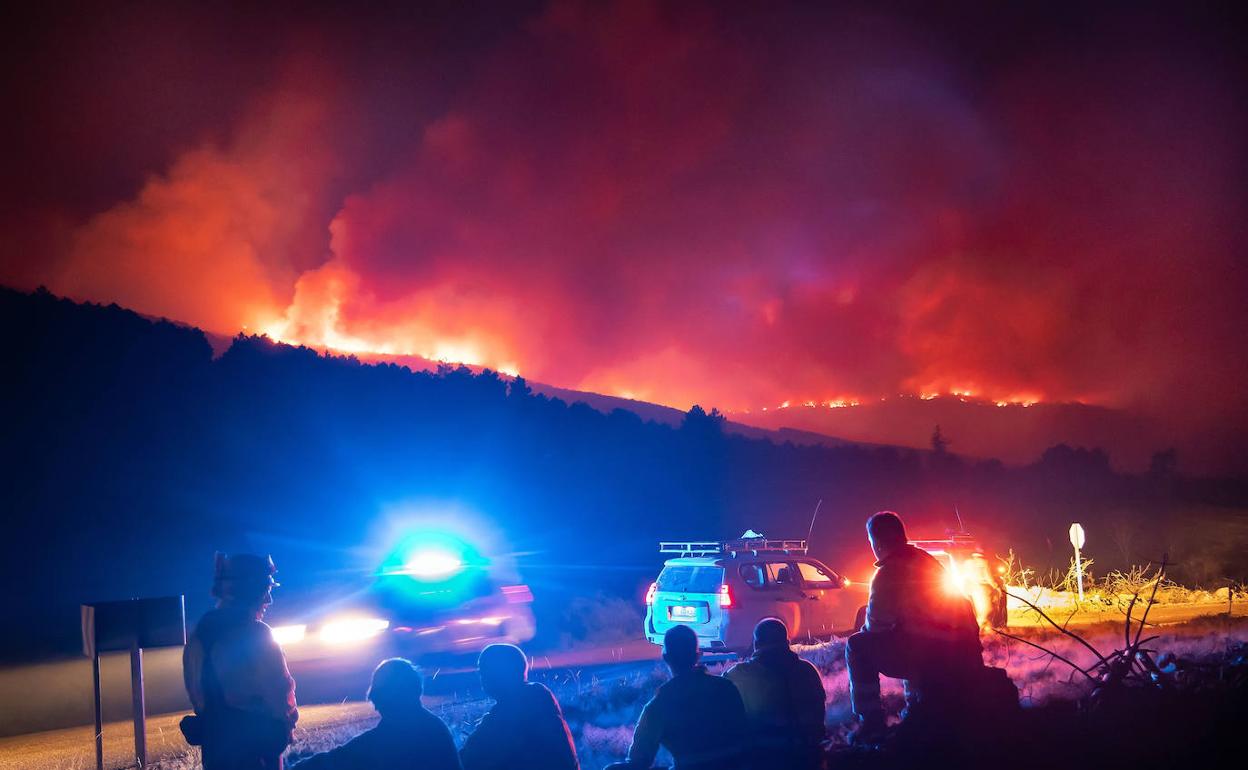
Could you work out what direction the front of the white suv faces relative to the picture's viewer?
facing away from the viewer and to the right of the viewer

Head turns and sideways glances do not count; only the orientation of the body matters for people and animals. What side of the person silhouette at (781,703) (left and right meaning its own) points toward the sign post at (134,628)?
left

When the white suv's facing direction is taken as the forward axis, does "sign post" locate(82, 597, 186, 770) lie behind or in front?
behind

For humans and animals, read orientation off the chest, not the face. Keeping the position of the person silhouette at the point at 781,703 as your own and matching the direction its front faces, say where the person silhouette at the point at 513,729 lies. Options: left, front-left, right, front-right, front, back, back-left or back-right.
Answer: back-left

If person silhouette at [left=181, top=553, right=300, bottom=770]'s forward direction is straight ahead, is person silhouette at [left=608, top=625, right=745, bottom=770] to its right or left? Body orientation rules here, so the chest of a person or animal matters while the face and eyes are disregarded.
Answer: on its right

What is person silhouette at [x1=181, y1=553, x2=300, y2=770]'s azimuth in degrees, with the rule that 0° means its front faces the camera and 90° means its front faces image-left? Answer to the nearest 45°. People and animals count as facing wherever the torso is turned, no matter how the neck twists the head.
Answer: approximately 225°

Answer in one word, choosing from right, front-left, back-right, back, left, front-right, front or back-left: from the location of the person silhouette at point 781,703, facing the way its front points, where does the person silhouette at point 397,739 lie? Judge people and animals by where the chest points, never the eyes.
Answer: back-left

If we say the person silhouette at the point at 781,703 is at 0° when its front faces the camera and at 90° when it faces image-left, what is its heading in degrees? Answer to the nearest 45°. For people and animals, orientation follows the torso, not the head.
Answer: approximately 180°

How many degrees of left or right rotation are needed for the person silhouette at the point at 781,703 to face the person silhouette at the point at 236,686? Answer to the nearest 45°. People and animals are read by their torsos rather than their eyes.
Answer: approximately 135° to its left
